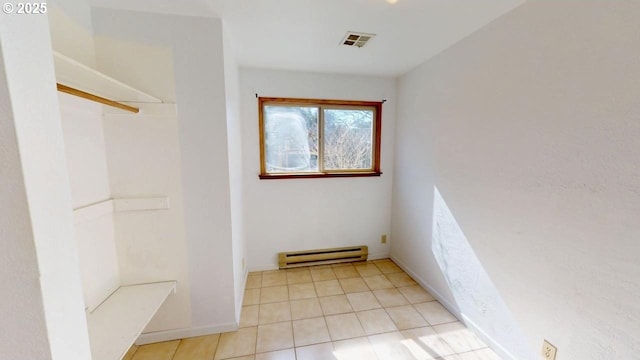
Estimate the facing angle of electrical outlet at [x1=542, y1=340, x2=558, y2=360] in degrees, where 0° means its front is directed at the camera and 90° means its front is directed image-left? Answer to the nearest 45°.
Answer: approximately 45°

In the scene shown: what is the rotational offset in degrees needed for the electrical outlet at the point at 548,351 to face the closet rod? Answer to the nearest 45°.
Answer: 0° — it already faces it

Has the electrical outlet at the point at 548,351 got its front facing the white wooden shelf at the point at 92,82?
yes
